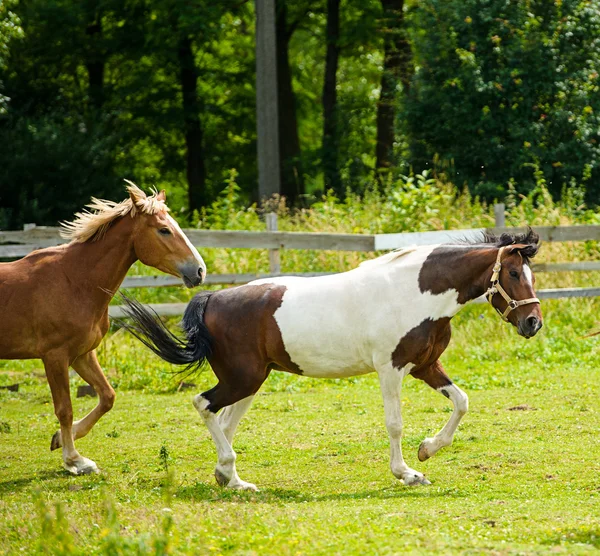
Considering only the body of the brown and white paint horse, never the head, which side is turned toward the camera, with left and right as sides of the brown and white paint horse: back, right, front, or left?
right

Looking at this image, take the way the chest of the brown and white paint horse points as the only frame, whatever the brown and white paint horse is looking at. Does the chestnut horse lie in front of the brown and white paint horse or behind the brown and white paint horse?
behind

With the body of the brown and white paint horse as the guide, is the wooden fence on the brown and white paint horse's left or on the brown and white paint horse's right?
on the brown and white paint horse's left
